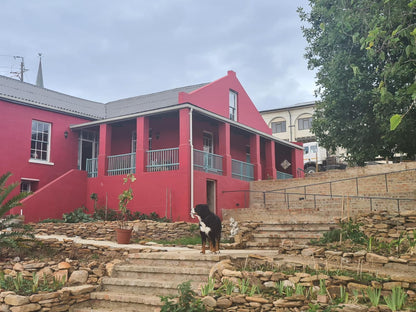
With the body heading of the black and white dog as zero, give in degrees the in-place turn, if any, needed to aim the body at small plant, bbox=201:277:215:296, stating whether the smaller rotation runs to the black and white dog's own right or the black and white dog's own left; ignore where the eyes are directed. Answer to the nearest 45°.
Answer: approximately 45° to the black and white dog's own left

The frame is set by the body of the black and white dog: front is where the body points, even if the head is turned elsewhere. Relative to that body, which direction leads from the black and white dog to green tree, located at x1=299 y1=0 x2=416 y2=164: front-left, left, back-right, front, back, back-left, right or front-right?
back

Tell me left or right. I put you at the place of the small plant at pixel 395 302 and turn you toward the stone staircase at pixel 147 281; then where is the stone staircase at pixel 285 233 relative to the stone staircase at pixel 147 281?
right

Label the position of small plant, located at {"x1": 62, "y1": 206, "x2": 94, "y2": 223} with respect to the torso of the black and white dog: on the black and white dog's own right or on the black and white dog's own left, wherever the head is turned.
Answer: on the black and white dog's own right

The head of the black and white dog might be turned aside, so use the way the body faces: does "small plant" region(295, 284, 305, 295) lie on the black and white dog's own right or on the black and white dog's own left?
on the black and white dog's own left

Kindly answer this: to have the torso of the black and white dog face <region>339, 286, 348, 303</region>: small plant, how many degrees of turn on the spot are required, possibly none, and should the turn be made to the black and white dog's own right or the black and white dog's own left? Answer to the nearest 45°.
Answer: approximately 90° to the black and white dog's own left

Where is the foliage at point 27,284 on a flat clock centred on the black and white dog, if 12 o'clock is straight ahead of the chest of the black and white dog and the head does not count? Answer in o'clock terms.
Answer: The foliage is roughly at 1 o'clock from the black and white dog.

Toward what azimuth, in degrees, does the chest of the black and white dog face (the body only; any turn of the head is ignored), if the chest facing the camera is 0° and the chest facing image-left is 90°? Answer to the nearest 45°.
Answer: approximately 45°

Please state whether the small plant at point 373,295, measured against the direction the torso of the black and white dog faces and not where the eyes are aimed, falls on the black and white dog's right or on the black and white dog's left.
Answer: on the black and white dog's left
